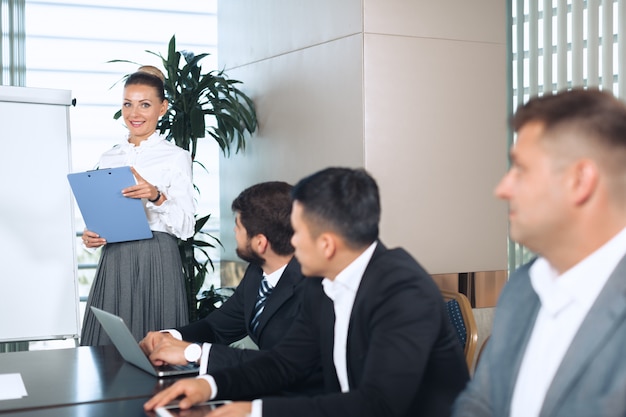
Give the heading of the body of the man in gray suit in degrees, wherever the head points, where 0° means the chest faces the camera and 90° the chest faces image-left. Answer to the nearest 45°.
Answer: approximately 45°

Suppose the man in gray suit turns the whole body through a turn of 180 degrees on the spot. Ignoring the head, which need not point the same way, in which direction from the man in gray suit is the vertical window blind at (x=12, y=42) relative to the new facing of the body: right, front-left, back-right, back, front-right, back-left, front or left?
left

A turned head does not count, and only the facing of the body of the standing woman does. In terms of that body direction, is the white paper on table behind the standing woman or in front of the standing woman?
in front

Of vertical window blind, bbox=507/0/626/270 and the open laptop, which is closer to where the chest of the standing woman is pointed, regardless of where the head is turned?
the open laptop

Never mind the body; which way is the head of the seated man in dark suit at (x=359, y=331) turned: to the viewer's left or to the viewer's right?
to the viewer's left

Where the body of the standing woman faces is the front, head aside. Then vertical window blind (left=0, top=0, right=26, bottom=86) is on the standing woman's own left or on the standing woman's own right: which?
on the standing woman's own right

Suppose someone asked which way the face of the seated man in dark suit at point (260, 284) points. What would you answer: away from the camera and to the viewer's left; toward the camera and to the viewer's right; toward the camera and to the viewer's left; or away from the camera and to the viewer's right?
away from the camera and to the viewer's left

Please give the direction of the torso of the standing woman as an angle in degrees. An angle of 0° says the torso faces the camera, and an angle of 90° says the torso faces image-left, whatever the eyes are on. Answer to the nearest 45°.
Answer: approximately 45°

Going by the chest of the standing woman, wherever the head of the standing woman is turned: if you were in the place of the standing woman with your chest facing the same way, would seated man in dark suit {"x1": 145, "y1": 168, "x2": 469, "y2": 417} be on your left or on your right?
on your left

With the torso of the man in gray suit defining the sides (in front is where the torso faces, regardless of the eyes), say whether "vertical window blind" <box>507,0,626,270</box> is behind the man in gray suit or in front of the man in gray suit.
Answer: behind

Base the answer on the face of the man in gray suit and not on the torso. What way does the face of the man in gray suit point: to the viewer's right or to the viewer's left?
to the viewer's left
